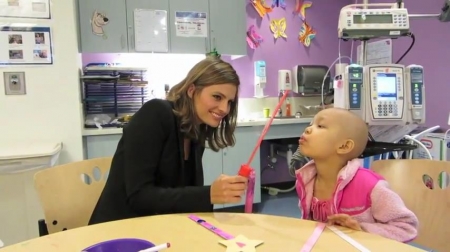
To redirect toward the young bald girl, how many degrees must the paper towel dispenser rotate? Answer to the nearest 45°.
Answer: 0° — it already faces them

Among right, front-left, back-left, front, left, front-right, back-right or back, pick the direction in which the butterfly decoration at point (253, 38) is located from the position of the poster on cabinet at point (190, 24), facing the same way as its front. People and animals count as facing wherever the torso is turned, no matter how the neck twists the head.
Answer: back-left

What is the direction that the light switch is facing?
toward the camera

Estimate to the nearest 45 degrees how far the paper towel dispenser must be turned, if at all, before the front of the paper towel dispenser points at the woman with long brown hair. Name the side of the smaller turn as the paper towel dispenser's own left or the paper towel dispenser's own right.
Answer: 0° — it already faces them

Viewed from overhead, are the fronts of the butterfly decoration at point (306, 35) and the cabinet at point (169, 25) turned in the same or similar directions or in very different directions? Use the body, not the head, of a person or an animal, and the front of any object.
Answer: same or similar directions

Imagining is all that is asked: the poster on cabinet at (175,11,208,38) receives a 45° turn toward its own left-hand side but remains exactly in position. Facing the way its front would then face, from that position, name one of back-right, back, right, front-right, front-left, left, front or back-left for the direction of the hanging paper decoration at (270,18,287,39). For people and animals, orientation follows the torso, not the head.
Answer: left

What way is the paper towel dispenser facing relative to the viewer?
toward the camera

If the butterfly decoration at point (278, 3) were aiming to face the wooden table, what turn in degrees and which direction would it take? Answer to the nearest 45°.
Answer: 0° — it already faces it

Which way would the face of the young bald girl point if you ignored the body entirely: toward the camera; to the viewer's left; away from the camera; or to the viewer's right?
to the viewer's left
